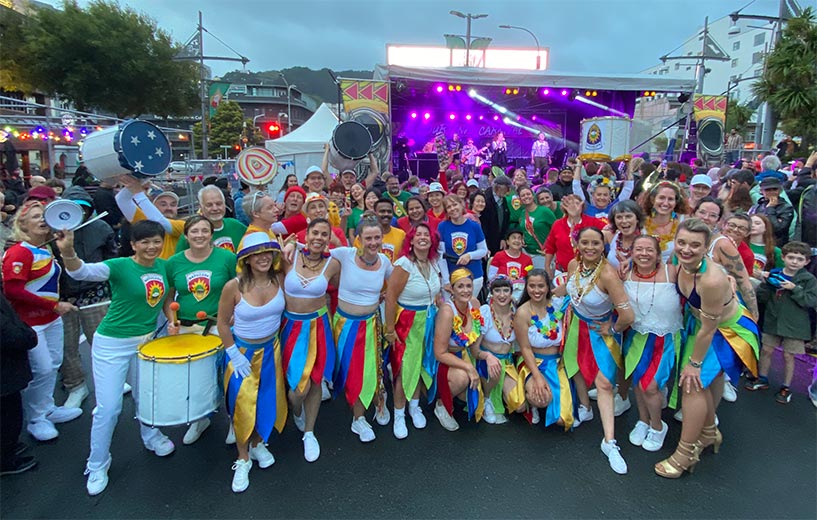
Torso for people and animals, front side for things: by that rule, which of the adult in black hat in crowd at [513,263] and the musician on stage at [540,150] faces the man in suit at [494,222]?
the musician on stage

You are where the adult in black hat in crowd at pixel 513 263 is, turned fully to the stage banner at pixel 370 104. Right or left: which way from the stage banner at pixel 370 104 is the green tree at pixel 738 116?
right

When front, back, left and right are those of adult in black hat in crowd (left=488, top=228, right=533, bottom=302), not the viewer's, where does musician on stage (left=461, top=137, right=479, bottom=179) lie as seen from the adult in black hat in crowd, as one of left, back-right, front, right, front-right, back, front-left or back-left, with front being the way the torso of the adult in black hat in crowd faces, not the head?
back

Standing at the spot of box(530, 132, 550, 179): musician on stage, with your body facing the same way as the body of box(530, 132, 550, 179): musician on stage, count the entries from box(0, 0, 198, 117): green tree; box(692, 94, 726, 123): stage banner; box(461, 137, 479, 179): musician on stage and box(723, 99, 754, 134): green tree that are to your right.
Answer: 2

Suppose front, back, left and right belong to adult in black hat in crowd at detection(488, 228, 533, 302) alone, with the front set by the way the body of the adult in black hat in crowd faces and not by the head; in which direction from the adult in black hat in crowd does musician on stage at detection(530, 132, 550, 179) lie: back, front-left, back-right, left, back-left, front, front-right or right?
back

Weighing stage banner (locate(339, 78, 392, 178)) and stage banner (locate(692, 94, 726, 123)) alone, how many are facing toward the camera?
2

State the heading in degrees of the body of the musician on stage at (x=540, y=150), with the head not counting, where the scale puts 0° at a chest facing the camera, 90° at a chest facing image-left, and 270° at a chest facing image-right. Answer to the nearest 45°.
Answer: approximately 0°

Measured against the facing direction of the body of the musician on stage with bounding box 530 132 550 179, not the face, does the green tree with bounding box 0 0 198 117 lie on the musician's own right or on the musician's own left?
on the musician's own right

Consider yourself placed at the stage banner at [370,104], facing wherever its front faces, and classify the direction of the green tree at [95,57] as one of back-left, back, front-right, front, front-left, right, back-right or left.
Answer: back-right

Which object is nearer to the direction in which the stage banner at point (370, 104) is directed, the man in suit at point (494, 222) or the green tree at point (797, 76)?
the man in suit

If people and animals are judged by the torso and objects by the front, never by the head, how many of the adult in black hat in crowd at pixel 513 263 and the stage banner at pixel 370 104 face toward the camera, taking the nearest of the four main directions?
2
